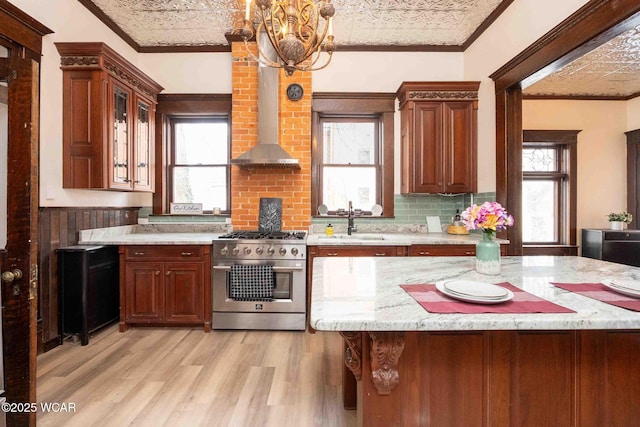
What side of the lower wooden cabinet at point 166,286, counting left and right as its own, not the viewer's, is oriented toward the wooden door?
front

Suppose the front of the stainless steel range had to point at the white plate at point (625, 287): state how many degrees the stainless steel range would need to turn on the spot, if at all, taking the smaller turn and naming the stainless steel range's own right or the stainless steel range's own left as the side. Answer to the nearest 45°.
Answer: approximately 45° to the stainless steel range's own left

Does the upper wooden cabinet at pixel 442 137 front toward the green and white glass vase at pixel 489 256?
yes

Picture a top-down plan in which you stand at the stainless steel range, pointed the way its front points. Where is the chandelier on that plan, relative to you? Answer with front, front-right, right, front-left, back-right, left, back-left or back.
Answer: front

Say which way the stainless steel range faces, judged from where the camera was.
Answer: facing the viewer

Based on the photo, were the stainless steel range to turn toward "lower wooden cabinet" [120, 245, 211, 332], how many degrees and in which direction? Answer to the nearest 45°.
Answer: approximately 90° to its right

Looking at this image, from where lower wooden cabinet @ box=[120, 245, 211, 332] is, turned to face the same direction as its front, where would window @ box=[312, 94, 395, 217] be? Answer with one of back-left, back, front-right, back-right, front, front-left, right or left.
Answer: left

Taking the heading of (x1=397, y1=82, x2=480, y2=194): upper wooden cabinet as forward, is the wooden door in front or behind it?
in front

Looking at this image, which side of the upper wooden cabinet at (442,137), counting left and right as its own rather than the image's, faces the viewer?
front

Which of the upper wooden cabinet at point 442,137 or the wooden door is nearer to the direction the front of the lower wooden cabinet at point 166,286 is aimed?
the wooden door

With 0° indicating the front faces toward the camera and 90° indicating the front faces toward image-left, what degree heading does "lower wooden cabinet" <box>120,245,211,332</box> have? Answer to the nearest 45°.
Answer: approximately 0°

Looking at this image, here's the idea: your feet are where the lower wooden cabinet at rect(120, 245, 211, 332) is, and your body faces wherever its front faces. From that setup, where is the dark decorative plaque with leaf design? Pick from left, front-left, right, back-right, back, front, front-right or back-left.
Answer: left

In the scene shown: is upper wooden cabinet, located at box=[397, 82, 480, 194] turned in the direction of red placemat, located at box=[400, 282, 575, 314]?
yes

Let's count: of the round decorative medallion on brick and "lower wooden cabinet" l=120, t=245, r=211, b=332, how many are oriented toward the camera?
2

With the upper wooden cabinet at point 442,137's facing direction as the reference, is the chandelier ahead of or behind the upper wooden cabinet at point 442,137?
ahead

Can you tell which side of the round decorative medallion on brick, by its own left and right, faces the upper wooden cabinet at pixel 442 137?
left

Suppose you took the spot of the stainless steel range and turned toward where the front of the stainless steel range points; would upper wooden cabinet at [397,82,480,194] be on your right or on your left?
on your left
